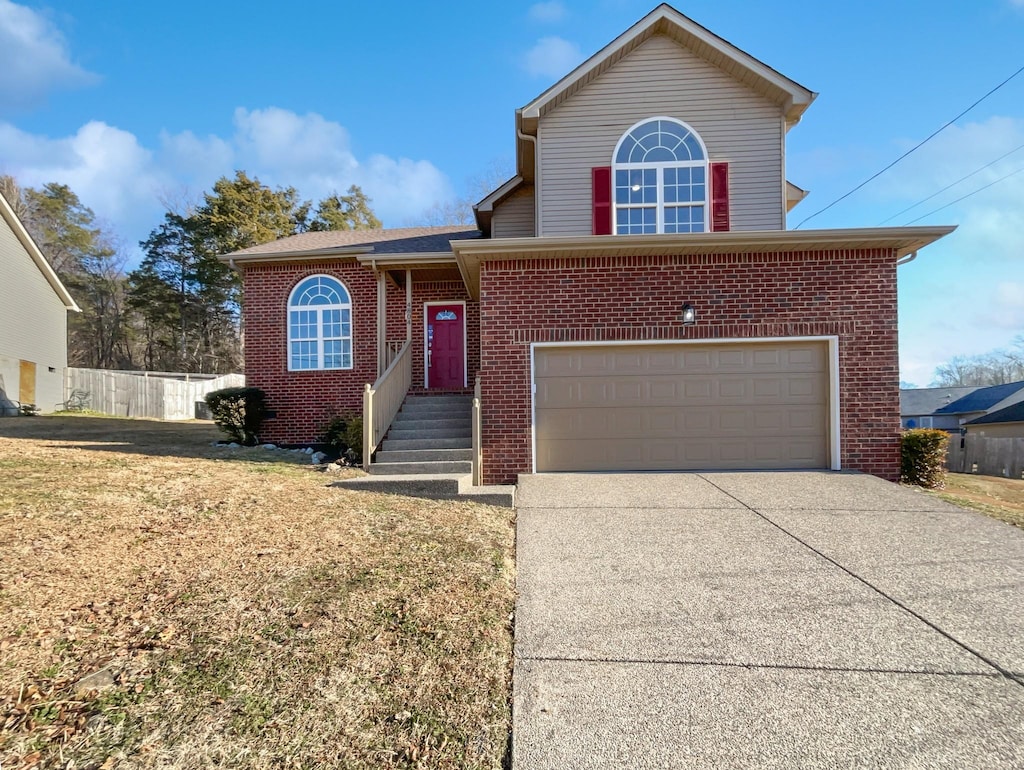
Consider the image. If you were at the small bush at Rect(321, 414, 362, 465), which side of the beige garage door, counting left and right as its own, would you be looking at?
right

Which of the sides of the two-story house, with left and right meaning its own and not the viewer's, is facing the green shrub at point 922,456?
left

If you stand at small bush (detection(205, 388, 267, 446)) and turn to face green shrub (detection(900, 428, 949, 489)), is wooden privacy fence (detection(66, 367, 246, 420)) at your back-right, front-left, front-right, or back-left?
back-left

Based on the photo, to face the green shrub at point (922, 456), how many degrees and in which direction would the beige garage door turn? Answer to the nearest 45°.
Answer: approximately 90° to its left

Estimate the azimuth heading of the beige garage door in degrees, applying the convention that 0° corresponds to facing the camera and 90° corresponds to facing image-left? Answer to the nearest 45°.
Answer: approximately 0°

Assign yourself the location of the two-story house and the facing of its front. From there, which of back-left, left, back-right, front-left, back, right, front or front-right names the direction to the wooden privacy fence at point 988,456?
back-left

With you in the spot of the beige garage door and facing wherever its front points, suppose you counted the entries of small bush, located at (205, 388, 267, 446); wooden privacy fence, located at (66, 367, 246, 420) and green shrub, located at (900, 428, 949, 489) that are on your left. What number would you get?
1
